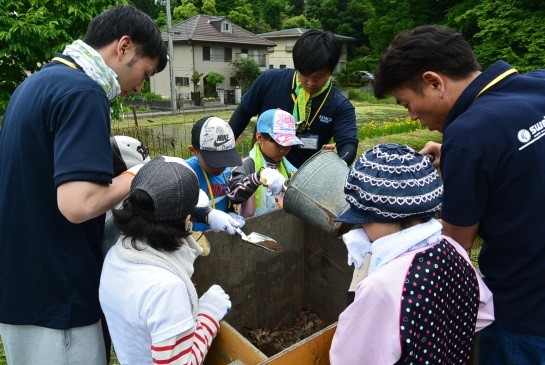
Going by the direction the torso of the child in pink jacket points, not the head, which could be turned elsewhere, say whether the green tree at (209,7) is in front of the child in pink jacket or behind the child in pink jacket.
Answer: in front

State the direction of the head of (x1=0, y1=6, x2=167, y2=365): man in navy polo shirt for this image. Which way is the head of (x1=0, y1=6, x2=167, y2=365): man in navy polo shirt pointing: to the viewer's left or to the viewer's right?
to the viewer's right

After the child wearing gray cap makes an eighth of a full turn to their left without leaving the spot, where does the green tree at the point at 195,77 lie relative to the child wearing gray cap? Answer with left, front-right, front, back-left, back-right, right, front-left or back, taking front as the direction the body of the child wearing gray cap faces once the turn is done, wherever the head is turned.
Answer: front

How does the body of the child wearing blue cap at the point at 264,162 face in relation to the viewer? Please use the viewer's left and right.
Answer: facing the viewer and to the right of the viewer

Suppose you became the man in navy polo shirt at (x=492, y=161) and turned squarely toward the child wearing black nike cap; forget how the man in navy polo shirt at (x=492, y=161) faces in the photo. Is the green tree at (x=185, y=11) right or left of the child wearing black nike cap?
right

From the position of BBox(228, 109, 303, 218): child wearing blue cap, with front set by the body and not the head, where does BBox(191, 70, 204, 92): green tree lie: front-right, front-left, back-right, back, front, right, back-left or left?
back-left

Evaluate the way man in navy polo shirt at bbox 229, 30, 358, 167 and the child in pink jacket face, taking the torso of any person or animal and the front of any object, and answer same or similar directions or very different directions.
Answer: very different directions

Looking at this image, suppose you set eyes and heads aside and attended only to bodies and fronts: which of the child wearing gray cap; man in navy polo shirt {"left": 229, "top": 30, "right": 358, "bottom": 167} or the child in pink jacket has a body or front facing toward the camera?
the man in navy polo shirt

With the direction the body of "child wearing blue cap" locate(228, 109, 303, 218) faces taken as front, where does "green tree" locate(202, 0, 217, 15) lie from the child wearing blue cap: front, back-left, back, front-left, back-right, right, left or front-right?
back-left

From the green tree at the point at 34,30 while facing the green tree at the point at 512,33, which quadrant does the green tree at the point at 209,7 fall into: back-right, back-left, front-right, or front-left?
front-left

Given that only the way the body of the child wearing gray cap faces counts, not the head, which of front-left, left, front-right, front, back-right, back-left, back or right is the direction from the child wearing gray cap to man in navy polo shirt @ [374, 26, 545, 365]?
front-right

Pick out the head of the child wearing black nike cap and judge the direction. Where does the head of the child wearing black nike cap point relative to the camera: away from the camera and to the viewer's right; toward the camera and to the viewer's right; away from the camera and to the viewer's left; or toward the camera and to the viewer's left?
toward the camera and to the viewer's right

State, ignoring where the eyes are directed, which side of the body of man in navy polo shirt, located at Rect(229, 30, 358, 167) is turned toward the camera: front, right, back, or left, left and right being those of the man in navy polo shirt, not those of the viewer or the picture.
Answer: front

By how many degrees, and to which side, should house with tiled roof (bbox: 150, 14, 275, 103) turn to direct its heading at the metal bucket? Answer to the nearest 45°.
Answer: approximately 45° to its right

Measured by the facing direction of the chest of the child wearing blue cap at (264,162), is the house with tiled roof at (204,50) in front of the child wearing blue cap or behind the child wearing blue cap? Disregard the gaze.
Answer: behind

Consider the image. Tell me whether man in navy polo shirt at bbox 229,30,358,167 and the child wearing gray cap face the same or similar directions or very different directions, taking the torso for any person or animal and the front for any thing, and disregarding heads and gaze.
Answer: very different directions
